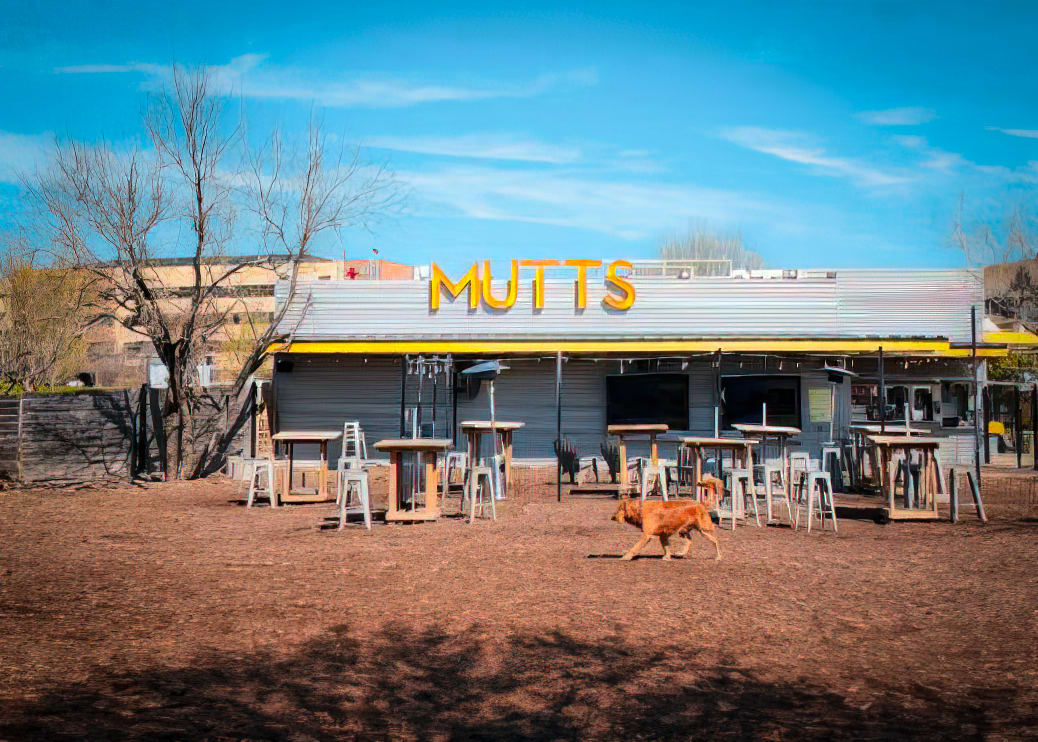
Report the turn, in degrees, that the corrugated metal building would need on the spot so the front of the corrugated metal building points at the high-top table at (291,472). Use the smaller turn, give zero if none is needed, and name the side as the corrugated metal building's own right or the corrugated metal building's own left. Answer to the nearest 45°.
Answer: approximately 45° to the corrugated metal building's own right

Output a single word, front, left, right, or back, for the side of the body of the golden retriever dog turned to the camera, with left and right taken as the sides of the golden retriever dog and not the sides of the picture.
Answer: left

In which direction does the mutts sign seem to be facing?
toward the camera

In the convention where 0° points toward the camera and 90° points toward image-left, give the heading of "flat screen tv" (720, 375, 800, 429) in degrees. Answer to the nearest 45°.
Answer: approximately 0°

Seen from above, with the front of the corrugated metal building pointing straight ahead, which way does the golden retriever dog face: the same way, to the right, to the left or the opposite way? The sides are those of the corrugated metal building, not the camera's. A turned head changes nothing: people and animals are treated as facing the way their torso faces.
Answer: to the right

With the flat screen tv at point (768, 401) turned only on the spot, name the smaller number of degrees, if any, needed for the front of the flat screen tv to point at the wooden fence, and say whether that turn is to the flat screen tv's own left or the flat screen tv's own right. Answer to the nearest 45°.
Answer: approximately 45° to the flat screen tv's own right

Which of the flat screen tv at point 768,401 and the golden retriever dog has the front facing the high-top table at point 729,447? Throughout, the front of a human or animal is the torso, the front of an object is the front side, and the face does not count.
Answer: the flat screen tv

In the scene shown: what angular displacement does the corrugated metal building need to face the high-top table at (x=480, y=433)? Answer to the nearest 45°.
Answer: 0° — it already faces it

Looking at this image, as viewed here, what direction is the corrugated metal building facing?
toward the camera

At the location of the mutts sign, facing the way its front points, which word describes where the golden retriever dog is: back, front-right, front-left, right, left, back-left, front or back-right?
front

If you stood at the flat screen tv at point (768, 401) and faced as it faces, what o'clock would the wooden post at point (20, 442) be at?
The wooden post is roughly at 2 o'clock from the flat screen tv.

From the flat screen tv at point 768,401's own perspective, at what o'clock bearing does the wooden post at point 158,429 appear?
The wooden post is roughly at 2 o'clock from the flat screen tv.

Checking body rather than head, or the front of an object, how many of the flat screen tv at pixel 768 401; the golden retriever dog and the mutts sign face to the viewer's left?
1
